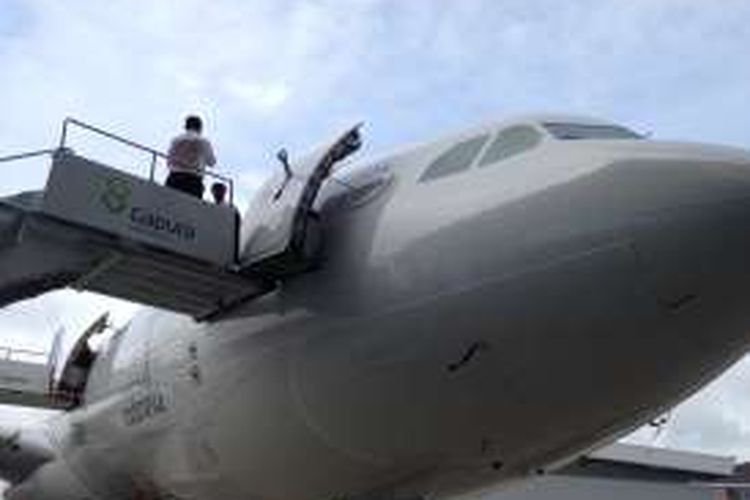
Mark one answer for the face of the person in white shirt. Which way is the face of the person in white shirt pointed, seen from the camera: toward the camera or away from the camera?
away from the camera

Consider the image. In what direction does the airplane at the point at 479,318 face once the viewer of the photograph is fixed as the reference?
facing the viewer and to the right of the viewer

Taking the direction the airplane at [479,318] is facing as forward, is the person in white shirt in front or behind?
behind
